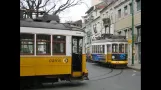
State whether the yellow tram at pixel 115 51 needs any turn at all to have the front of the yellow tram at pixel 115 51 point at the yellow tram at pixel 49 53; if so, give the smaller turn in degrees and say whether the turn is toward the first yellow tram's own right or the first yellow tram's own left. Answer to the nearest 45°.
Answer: approximately 45° to the first yellow tram's own right
